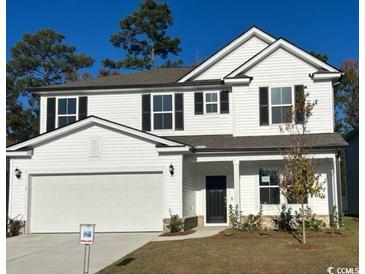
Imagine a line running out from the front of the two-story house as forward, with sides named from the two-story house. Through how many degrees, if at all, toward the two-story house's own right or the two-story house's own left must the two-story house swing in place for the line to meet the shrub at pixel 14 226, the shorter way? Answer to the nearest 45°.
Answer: approximately 90° to the two-story house's own right

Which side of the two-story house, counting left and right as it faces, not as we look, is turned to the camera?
front

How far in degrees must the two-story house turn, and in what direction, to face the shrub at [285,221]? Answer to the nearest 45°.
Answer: approximately 90° to its left

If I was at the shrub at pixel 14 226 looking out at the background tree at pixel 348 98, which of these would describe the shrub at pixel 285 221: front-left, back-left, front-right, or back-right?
front-right

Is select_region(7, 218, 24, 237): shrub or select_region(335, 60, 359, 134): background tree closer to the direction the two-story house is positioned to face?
the shrub

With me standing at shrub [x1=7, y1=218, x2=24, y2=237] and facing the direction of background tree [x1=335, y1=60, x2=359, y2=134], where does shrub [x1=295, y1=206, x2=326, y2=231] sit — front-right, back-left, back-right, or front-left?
front-right

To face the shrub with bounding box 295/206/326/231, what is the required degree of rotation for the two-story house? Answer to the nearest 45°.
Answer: approximately 45° to its left

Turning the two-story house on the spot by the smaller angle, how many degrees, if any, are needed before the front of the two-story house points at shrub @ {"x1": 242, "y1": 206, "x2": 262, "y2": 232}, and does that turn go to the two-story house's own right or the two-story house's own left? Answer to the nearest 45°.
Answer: approximately 45° to the two-story house's own left
